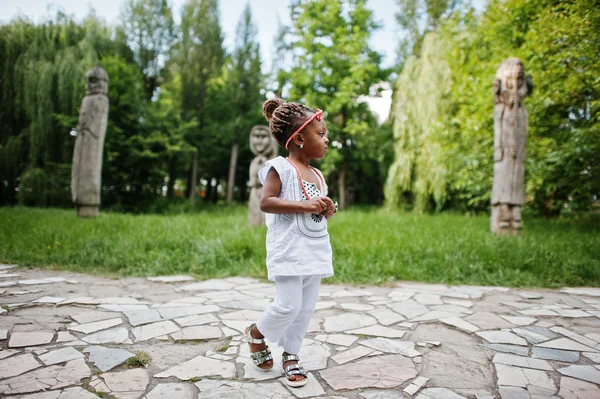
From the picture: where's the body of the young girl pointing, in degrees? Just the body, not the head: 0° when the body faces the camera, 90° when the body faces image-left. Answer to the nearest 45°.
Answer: approximately 315°

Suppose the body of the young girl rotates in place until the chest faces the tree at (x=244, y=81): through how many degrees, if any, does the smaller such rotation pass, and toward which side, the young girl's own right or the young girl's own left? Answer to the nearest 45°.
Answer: approximately 135° to the young girl's own left

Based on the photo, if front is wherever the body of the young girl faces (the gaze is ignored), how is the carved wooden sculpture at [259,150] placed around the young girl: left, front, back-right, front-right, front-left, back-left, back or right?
back-left

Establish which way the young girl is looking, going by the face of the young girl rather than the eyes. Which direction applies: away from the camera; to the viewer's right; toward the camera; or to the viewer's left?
to the viewer's right

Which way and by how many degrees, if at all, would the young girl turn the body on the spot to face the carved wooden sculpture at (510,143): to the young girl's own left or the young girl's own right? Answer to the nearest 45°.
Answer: approximately 90° to the young girl's own left

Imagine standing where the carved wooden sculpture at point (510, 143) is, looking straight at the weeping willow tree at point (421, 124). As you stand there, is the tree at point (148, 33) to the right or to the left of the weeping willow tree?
left

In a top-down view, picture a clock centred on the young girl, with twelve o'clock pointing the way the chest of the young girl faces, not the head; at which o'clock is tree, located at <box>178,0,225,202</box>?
The tree is roughly at 7 o'clock from the young girl.

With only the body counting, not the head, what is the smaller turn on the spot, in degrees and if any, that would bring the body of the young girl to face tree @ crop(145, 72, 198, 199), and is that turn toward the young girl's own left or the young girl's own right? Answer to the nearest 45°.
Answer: approximately 135° to the young girl's own left
